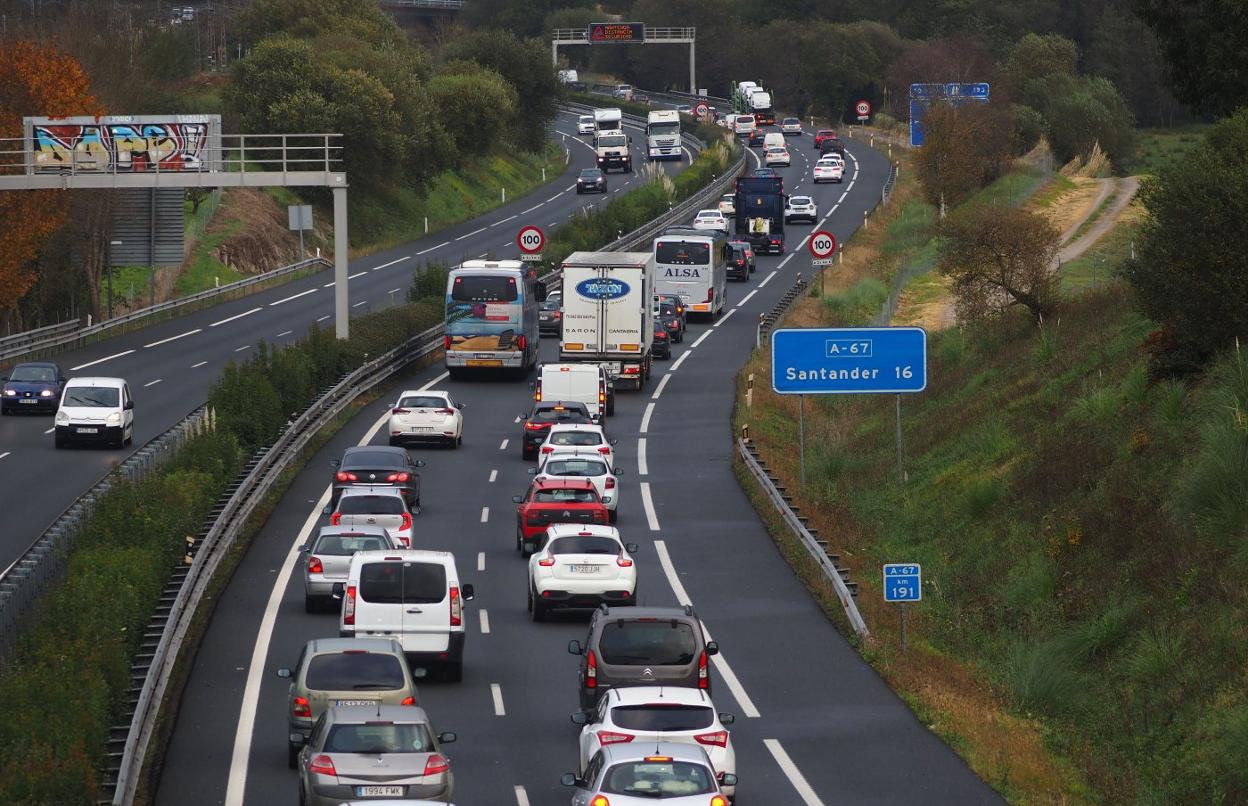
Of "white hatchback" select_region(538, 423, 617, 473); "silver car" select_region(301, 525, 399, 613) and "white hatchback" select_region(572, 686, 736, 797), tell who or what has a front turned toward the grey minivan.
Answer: "white hatchback" select_region(572, 686, 736, 797)

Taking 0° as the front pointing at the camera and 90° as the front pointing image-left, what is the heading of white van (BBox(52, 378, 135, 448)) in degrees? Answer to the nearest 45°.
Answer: approximately 0°

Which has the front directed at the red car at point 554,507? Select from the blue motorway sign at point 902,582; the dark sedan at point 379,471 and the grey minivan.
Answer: the grey minivan

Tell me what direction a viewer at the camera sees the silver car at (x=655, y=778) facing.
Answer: facing away from the viewer

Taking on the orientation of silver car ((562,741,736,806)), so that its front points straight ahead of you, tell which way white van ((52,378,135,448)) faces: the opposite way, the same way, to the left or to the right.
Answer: the opposite way

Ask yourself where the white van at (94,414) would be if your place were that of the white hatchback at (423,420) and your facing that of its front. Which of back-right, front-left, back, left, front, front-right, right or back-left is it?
left

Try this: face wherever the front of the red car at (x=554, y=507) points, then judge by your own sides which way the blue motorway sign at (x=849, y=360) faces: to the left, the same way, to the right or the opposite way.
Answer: the opposite way

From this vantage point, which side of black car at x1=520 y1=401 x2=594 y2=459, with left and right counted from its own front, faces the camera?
back

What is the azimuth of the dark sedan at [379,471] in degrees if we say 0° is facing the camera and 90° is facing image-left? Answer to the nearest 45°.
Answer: approximately 180°

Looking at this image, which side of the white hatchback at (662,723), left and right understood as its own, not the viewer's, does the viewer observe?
back

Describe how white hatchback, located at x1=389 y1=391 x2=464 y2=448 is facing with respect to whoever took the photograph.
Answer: facing away from the viewer

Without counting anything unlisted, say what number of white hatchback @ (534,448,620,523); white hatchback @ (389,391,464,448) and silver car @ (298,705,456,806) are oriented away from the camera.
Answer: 3

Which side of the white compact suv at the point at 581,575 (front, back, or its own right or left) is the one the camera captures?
back

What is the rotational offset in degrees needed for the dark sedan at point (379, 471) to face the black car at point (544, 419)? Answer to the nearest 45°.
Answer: approximately 45° to its right

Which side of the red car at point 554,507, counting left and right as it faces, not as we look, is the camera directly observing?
back

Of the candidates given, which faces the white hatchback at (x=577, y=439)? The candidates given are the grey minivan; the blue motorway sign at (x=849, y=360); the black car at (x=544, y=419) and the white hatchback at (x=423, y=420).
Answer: the grey minivan

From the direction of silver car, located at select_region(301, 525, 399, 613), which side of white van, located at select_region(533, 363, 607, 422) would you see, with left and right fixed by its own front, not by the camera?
back

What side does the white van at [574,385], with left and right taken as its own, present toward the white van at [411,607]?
back

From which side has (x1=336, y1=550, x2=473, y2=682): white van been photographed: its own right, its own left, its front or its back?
back

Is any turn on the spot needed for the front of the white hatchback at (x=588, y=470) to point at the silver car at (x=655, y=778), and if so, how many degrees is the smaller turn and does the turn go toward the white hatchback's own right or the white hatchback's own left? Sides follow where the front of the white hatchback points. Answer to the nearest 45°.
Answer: approximately 180°
